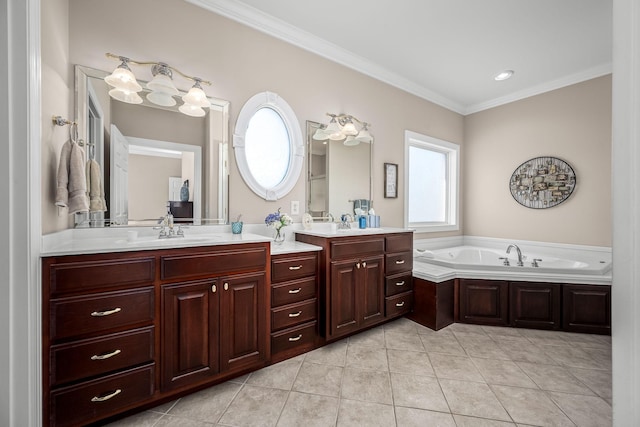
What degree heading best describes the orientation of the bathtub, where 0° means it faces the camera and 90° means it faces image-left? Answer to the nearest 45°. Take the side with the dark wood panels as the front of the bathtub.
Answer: approximately 0°

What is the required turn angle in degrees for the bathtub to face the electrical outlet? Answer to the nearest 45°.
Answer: approximately 45° to its right

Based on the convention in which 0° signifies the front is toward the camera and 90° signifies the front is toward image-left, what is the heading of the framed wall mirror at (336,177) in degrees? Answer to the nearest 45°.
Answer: approximately 315°

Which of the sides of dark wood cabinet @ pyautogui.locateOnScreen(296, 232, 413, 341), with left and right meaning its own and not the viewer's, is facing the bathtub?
left

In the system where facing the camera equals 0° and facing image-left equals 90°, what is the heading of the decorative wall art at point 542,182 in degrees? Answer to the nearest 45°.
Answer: approximately 0°

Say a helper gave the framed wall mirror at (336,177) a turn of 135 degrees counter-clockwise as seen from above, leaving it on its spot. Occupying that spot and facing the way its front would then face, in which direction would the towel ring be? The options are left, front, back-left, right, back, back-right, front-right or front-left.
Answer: back-left

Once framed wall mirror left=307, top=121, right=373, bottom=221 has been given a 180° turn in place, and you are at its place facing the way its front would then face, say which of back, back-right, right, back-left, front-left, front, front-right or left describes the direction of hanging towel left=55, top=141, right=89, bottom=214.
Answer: left

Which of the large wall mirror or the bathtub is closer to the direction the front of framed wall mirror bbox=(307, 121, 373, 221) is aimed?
the bathtub
